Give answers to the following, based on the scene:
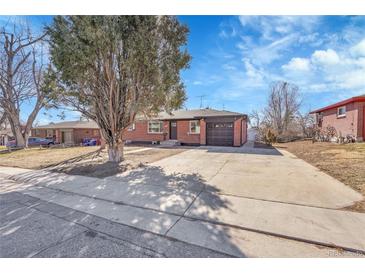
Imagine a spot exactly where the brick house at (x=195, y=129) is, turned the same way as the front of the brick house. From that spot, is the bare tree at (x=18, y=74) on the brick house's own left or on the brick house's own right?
on the brick house's own right

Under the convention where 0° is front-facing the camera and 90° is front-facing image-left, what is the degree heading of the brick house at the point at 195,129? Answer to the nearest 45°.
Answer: approximately 0°

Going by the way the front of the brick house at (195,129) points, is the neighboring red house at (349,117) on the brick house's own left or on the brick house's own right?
on the brick house's own left

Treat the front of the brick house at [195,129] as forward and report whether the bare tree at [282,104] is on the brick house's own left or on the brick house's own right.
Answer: on the brick house's own left
